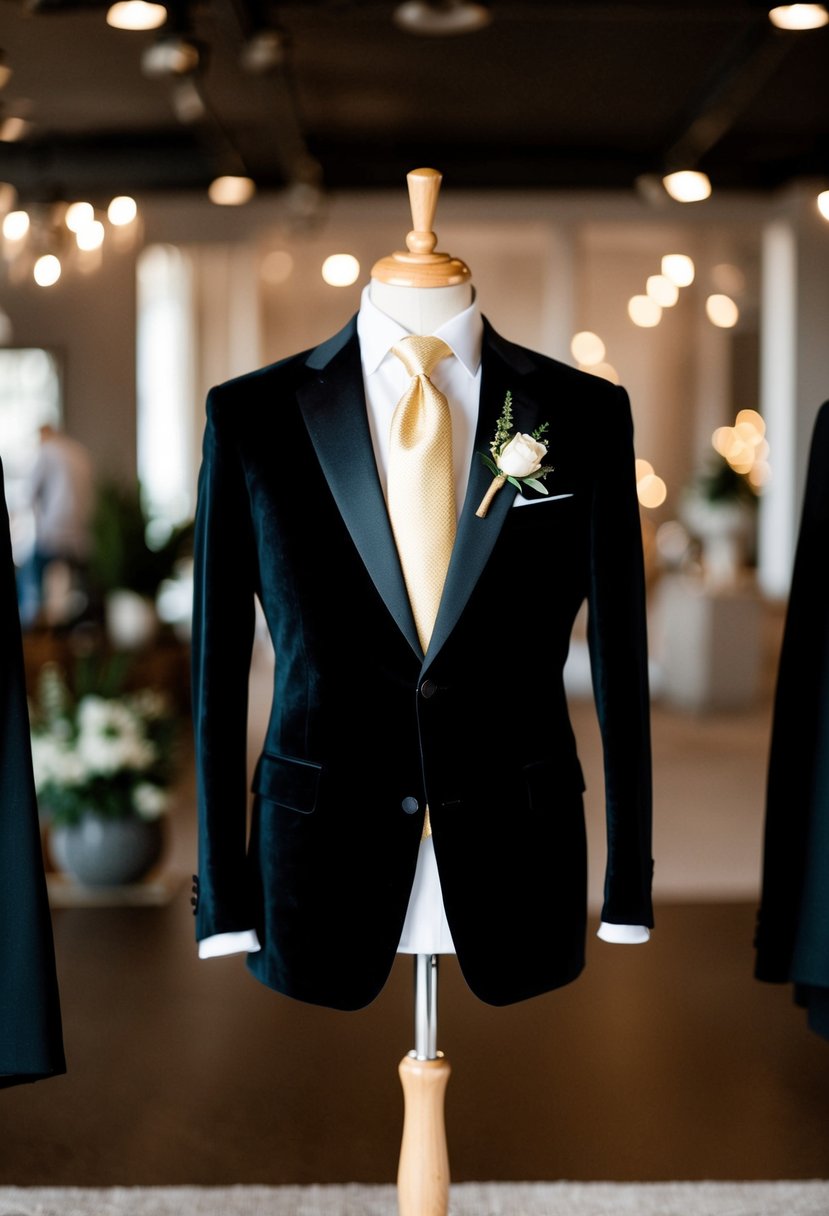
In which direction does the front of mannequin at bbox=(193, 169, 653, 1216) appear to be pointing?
toward the camera

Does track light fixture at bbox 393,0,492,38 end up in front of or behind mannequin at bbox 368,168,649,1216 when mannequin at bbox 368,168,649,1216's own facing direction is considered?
behind

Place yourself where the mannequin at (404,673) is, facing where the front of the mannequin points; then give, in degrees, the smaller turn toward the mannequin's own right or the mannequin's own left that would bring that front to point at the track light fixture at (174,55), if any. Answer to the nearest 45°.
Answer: approximately 180°

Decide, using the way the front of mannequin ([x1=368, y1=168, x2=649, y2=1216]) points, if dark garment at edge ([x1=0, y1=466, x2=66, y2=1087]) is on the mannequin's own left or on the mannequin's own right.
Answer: on the mannequin's own right

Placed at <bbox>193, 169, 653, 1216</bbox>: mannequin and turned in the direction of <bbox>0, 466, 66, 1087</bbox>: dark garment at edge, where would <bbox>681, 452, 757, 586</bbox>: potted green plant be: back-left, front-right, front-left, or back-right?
back-right

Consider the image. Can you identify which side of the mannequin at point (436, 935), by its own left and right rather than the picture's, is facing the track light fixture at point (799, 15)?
back

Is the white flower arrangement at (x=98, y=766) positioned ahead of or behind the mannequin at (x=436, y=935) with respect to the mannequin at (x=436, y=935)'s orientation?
behind

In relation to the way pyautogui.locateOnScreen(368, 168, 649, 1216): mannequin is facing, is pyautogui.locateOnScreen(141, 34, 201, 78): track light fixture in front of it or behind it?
behind
